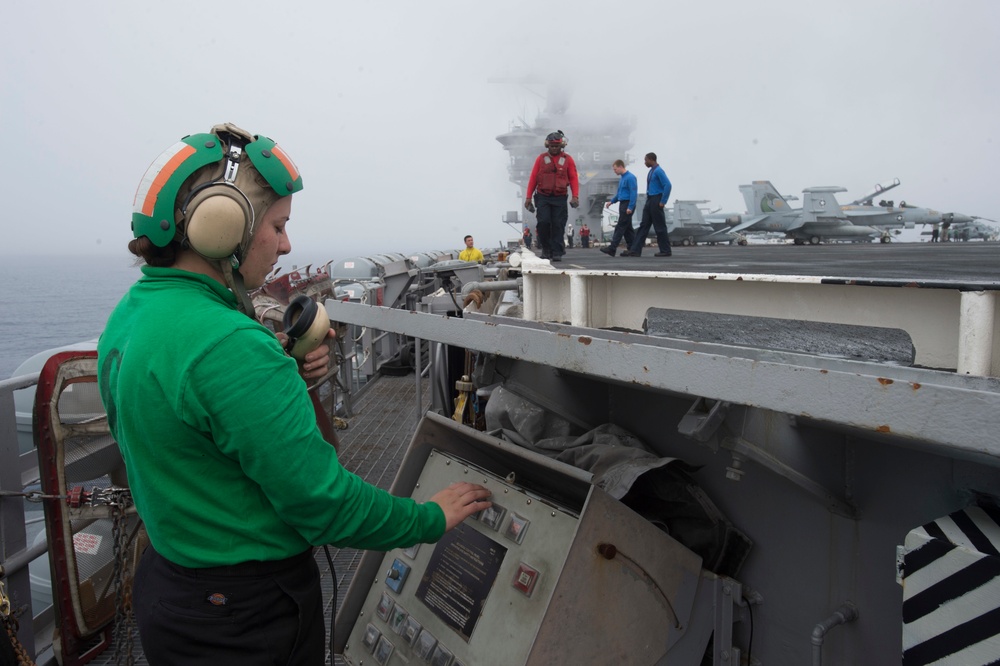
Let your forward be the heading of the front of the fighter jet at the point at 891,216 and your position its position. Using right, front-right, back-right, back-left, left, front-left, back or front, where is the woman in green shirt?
right

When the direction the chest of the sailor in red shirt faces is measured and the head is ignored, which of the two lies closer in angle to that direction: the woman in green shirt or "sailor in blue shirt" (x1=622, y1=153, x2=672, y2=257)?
the woman in green shirt

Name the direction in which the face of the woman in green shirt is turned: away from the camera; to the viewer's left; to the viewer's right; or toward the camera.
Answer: to the viewer's right

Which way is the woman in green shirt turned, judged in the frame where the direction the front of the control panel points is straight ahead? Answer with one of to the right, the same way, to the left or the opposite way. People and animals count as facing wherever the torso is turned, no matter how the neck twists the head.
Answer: the opposite way

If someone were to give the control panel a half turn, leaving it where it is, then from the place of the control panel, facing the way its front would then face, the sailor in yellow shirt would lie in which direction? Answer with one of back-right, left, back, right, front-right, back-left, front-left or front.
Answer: front-left

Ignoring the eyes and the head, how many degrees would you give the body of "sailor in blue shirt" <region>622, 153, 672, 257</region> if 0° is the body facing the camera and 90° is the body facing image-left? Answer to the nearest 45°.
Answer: approximately 90°

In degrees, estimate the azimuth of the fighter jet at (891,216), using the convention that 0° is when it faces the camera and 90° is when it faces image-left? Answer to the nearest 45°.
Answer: approximately 270°

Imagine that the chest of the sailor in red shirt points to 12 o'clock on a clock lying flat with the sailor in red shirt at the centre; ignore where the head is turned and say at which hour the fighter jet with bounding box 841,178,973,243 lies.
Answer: The fighter jet is roughly at 7 o'clock from the sailor in red shirt.

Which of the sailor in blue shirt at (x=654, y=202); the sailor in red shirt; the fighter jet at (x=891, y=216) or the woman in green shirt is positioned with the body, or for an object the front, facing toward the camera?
the sailor in red shirt

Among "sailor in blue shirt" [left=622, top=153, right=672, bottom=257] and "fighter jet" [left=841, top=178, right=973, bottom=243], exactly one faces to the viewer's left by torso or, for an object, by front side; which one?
the sailor in blue shirt

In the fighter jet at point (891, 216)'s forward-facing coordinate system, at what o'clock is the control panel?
The control panel is roughly at 3 o'clock from the fighter jet.

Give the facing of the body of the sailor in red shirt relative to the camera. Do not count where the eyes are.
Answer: toward the camera

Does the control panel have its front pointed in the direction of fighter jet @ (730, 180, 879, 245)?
no

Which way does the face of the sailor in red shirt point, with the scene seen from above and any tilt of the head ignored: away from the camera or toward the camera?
toward the camera

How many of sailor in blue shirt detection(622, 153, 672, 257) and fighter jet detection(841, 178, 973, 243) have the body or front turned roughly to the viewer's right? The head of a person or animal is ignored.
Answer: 1

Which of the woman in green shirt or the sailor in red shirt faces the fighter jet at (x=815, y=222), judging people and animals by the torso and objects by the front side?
the woman in green shirt
